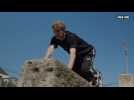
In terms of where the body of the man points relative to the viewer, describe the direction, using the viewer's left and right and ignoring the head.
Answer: facing the viewer and to the left of the viewer
